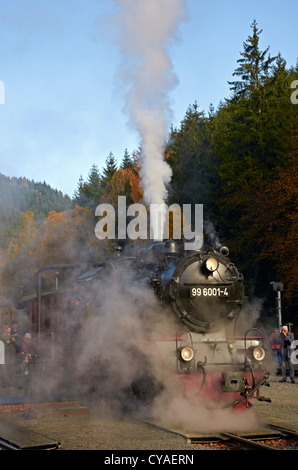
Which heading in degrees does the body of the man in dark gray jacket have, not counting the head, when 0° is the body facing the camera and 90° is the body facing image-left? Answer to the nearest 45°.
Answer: approximately 45°

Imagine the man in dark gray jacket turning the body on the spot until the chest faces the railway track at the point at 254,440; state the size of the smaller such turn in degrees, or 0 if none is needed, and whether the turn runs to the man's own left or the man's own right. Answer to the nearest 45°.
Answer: approximately 45° to the man's own left

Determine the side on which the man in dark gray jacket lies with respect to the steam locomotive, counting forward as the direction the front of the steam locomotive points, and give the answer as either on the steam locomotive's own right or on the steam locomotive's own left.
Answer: on the steam locomotive's own left

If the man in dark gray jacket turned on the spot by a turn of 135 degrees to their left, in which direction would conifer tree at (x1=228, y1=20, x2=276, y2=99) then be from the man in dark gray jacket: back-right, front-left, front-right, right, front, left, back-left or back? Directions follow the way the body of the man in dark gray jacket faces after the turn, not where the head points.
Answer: left

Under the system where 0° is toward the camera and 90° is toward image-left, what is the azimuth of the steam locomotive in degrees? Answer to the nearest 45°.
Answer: approximately 315°

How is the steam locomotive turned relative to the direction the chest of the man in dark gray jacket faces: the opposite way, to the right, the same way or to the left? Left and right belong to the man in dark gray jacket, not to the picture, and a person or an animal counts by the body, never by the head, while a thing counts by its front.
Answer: to the left
